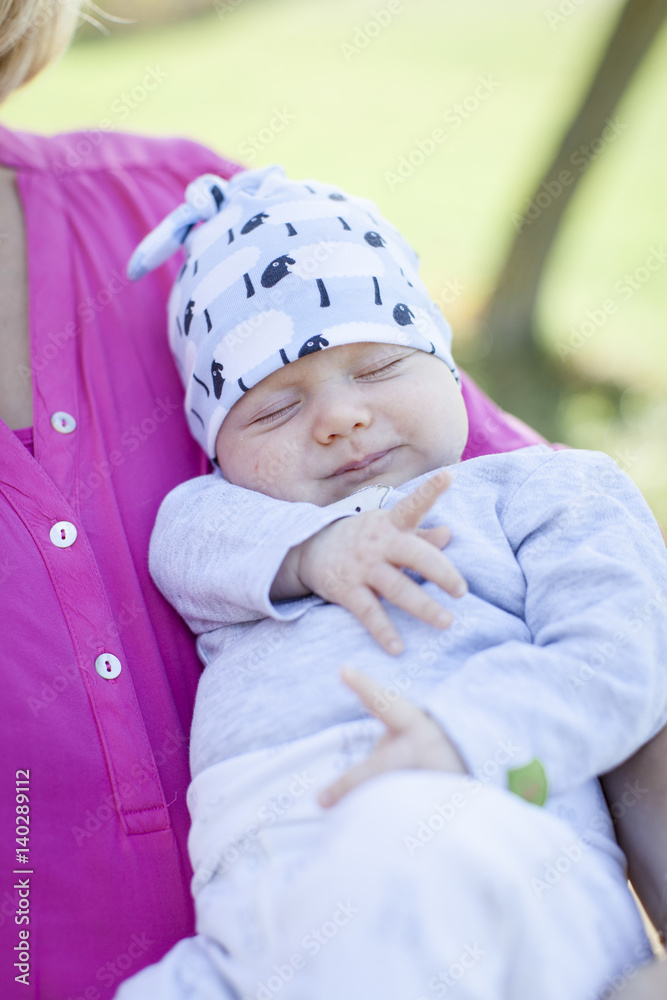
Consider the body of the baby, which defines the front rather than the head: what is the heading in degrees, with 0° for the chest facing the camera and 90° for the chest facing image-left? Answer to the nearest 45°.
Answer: approximately 0°

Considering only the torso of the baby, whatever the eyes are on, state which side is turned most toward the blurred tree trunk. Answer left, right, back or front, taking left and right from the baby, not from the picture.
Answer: back
